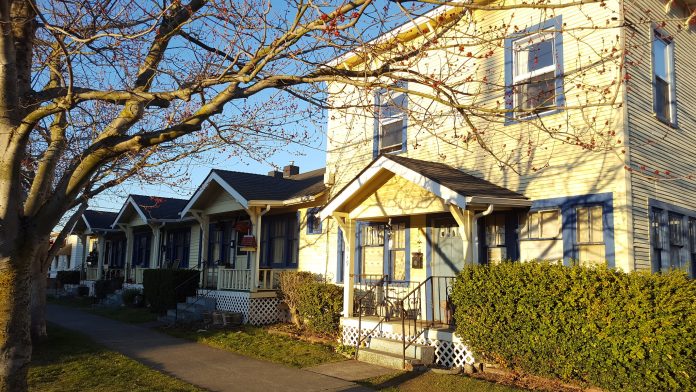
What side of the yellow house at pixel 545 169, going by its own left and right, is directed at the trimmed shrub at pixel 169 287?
right

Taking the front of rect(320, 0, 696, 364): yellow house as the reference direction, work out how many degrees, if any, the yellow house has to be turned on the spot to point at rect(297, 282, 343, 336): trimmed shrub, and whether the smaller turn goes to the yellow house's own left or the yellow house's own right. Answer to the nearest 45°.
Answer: approximately 45° to the yellow house's own right

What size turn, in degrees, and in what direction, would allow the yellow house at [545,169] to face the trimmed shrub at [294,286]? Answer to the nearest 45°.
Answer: approximately 90° to its right

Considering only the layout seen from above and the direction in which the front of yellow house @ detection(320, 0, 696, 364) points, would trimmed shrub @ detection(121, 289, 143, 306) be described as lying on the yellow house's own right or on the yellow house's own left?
on the yellow house's own right

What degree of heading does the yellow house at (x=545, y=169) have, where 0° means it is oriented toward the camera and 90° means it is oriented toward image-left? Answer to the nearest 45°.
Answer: approximately 45°

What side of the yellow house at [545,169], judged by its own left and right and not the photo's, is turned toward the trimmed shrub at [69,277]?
right
